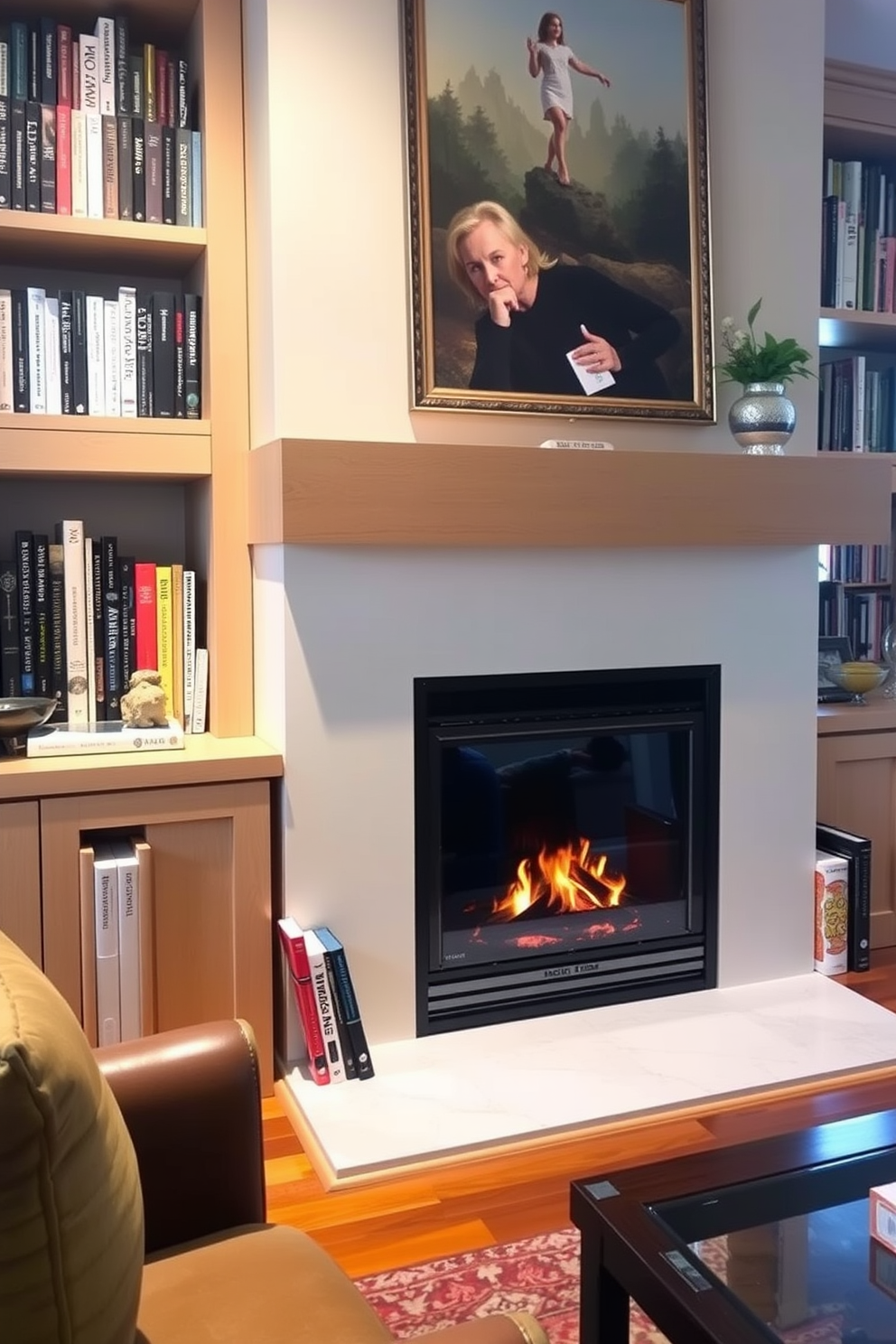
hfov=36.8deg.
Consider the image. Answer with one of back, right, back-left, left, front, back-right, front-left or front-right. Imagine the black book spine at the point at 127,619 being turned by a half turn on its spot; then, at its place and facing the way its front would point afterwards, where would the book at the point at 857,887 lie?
right

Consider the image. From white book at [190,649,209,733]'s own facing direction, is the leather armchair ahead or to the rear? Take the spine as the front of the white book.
ahead

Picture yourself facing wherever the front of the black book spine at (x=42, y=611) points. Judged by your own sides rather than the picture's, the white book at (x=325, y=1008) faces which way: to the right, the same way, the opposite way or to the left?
the same way

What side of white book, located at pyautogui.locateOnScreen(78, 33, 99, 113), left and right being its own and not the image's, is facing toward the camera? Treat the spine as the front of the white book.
front

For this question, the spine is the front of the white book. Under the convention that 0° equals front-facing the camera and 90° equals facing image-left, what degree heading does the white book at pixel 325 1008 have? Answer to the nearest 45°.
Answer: approximately 0°

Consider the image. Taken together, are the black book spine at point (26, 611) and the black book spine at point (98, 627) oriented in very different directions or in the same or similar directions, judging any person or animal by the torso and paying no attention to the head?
same or similar directions

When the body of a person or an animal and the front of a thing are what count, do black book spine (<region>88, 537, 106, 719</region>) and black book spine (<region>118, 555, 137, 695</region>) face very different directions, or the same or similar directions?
same or similar directions

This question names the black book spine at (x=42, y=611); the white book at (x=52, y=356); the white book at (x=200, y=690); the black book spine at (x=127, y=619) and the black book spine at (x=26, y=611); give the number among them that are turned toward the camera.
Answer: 5

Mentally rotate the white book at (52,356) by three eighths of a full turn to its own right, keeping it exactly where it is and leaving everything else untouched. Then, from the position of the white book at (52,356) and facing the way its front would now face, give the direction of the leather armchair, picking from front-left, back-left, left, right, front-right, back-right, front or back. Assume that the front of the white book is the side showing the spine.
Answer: back-left

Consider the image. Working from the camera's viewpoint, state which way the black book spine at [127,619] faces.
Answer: facing the viewer

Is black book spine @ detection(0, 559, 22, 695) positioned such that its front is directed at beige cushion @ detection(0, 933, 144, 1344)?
yes

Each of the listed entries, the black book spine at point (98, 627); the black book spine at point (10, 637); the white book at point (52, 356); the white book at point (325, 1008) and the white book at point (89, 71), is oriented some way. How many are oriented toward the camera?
5

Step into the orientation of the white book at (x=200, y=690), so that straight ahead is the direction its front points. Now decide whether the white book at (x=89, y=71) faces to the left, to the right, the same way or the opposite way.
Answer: the same way

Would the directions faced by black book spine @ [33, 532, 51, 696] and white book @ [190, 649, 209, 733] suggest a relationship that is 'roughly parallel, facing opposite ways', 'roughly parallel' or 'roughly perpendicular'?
roughly parallel
